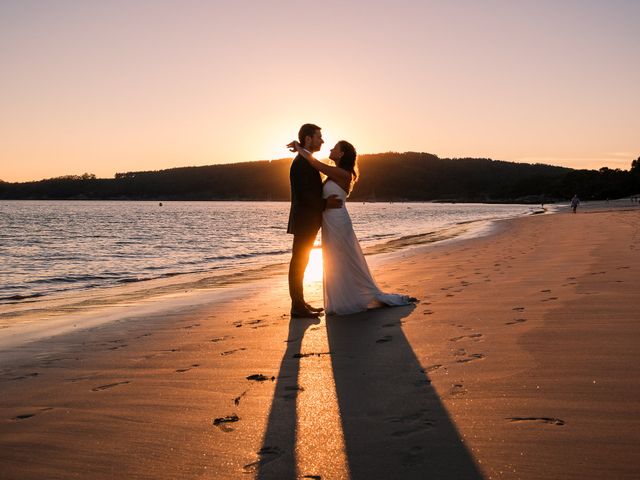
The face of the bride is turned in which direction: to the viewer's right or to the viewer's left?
to the viewer's left

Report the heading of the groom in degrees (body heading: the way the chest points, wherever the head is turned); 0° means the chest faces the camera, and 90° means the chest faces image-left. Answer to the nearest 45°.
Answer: approximately 270°

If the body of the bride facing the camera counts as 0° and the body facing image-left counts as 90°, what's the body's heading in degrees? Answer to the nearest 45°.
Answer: approximately 90°

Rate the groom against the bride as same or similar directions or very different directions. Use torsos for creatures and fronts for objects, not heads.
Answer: very different directions

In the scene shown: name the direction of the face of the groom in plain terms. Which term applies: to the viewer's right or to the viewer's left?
to the viewer's right

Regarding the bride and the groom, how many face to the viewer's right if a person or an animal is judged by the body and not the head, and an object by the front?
1
